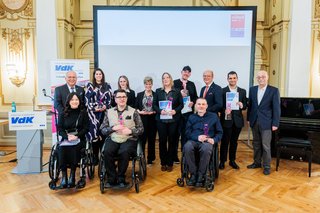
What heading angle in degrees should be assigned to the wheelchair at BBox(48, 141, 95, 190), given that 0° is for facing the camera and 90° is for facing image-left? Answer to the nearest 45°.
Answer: approximately 0°

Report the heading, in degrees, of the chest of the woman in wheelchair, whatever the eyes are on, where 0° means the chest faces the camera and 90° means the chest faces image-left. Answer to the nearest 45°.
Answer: approximately 0°

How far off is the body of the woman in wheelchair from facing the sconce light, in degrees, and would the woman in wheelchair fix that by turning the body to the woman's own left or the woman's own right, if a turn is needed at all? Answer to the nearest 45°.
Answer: approximately 180°

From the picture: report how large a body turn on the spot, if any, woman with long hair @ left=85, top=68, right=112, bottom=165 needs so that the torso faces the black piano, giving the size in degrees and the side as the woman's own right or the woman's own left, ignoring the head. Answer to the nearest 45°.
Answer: approximately 90° to the woman's own left

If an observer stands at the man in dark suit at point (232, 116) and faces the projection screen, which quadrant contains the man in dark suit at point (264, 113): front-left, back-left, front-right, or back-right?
back-right

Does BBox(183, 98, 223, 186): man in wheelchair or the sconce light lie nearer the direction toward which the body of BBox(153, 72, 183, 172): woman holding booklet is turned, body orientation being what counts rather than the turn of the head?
the man in wheelchair

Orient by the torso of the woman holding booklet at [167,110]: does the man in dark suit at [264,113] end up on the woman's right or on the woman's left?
on the woman's left

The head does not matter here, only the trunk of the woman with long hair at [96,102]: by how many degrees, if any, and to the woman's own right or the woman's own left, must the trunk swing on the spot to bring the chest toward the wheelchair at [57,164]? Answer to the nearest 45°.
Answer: approximately 45° to the woman's own right
